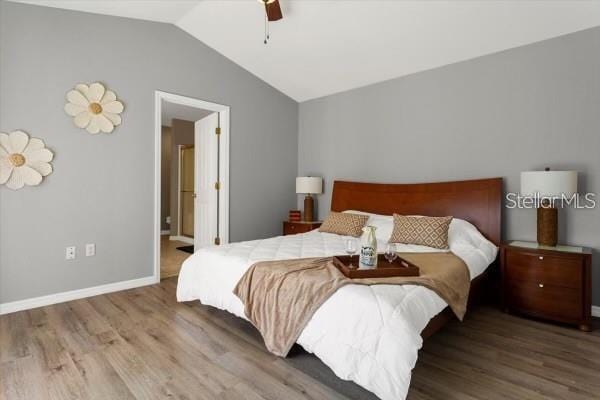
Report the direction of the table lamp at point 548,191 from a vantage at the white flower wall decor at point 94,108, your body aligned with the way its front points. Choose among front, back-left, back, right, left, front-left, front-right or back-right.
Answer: front-left

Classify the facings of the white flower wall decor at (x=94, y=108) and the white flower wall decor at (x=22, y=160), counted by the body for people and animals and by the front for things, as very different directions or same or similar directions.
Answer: same or similar directions

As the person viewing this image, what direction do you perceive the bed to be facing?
facing the viewer and to the left of the viewer

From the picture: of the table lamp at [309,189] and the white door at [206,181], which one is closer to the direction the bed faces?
the white door

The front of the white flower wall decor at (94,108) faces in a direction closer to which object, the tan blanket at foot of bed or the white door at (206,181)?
the tan blanket at foot of bed

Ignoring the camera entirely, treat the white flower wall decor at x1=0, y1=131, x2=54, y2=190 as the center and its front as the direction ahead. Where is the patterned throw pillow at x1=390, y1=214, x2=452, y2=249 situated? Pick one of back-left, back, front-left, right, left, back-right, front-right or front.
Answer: front-left

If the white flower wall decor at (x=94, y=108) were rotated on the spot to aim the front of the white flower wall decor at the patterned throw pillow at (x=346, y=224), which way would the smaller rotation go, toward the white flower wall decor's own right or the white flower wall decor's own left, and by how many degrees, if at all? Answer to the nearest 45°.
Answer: approximately 45° to the white flower wall decor's own left

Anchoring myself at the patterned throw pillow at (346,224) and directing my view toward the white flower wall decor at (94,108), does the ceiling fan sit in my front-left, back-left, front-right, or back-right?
front-left

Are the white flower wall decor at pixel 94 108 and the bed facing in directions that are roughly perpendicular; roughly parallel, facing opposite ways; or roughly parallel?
roughly perpendicular

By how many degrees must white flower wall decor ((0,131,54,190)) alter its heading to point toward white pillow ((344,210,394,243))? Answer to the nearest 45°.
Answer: approximately 45° to its left

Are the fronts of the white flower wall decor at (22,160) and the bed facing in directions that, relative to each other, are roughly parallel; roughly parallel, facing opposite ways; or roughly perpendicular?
roughly perpendicular
